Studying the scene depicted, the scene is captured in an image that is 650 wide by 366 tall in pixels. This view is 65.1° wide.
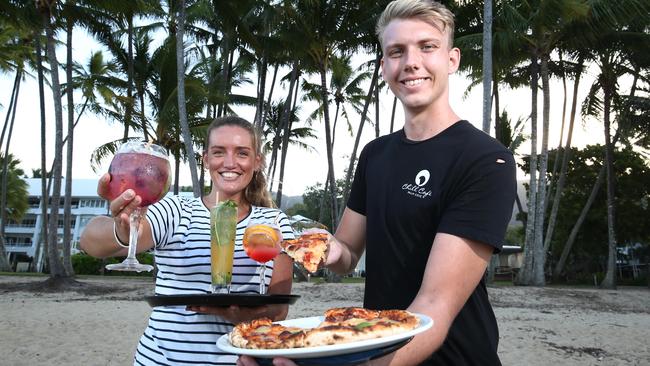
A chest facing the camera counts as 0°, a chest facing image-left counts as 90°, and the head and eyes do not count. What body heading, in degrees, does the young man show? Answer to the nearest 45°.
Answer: approximately 45°

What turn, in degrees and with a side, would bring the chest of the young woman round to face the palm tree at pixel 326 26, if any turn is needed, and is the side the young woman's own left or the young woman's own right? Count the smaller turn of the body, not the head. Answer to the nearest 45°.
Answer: approximately 180°

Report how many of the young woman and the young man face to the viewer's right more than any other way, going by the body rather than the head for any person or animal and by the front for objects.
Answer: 0

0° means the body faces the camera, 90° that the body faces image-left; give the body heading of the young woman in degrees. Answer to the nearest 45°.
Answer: approximately 0°

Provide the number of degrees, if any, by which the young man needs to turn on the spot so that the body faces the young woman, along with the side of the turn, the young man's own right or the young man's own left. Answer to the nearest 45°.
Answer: approximately 90° to the young man's own right

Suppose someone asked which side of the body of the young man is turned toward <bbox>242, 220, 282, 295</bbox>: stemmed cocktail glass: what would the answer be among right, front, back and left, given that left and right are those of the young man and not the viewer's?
right

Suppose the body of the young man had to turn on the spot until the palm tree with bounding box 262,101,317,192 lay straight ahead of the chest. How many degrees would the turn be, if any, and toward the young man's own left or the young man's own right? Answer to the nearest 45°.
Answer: approximately 135° to the young man's own right

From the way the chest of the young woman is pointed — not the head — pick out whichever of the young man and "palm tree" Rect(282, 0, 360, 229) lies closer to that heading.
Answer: the young man

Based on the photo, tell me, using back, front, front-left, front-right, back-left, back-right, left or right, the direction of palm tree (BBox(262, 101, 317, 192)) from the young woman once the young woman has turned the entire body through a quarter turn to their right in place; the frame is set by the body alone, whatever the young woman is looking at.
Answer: right
